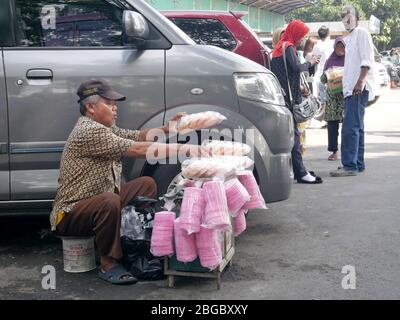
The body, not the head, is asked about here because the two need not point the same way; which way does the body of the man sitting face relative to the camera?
to the viewer's right

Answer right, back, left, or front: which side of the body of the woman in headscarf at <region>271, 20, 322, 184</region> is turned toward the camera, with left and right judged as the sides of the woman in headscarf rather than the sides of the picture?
right

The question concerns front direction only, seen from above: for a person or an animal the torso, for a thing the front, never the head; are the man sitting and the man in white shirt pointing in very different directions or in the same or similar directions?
very different directions

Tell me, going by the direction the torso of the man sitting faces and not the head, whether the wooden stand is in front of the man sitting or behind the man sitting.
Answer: in front

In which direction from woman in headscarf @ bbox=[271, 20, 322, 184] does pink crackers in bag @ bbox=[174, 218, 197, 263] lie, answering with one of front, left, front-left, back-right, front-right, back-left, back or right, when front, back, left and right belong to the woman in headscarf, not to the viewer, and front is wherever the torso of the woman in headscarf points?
right

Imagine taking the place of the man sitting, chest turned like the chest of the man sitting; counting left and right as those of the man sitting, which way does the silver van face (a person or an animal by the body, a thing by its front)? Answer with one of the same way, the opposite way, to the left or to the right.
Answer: the same way

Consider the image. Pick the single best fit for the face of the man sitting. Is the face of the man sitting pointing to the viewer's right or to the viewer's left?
to the viewer's right

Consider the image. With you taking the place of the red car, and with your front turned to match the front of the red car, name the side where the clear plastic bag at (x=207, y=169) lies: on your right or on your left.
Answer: on your left

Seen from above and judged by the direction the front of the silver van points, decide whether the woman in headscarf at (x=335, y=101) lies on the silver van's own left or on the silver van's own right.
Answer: on the silver van's own left

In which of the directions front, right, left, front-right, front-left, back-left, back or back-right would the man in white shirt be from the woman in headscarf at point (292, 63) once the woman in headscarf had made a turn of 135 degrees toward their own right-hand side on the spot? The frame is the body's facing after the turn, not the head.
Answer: back

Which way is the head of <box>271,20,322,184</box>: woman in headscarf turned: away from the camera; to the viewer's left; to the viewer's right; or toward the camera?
to the viewer's right
